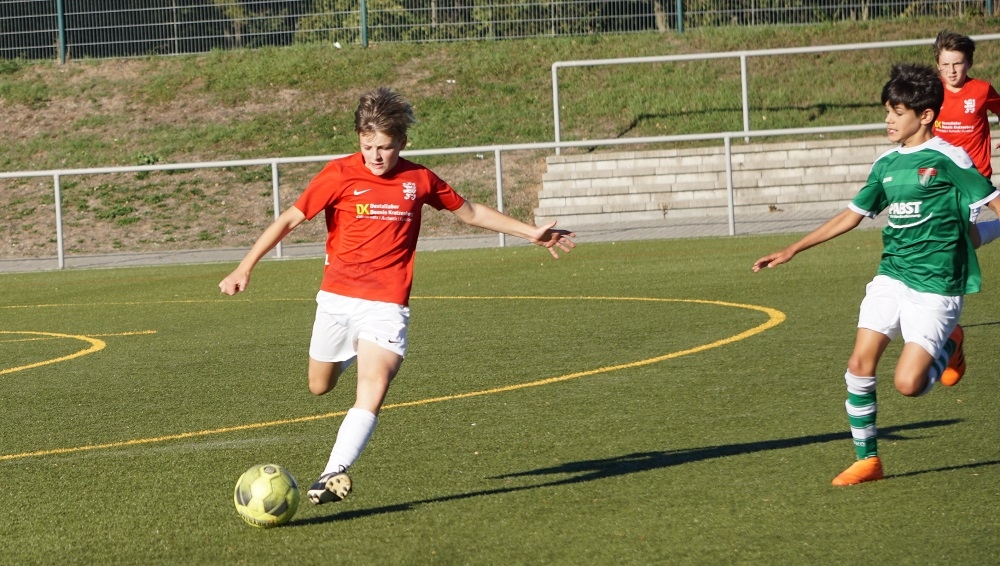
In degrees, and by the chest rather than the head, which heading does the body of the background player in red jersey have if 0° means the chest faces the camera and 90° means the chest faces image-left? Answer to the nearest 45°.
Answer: approximately 45°

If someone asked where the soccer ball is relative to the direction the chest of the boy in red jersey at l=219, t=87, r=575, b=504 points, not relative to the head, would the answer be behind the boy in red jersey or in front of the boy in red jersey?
in front

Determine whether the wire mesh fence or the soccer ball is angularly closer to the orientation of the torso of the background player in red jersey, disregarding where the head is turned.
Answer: the soccer ball

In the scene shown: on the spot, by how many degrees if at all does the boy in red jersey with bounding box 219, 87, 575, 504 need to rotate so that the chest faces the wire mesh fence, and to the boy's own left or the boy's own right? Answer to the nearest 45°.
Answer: approximately 180°

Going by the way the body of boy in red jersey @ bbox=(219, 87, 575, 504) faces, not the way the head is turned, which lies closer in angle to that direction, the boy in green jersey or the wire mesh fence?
the boy in green jersey

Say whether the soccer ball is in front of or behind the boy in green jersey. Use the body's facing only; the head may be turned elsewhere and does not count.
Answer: in front

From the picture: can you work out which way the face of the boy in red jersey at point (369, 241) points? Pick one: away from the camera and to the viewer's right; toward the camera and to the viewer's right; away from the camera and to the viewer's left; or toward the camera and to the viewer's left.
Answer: toward the camera and to the viewer's left

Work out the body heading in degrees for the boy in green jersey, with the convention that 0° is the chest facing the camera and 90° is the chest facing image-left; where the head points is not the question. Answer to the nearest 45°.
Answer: approximately 45°

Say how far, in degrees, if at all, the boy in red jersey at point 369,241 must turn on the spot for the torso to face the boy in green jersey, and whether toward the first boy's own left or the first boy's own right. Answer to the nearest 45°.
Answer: approximately 90° to the first boy's own left

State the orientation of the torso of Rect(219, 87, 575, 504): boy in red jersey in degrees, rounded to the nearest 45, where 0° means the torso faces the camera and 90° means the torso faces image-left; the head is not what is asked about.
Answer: approximately 0°
